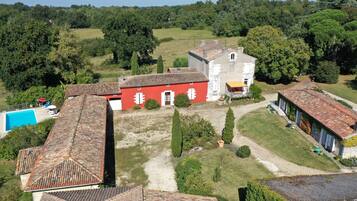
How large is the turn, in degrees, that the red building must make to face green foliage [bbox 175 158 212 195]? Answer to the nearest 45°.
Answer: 0° — it already faces it

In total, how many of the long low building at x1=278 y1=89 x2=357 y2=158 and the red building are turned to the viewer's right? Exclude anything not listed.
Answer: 0

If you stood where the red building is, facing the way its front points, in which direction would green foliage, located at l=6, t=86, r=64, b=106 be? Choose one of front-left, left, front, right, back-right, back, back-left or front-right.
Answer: right

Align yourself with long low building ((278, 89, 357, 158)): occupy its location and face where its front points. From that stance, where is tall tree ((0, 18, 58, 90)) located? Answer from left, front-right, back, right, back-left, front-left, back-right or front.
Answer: front-right

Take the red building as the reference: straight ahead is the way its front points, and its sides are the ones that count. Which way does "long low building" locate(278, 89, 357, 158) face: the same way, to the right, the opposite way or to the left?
to the right

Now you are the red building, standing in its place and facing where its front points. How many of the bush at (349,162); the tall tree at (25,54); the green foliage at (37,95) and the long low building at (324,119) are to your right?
2

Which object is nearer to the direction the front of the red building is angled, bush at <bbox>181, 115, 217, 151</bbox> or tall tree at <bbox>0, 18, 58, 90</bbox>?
the bush

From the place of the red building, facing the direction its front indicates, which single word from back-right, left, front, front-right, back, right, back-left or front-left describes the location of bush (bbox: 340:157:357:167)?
front-left

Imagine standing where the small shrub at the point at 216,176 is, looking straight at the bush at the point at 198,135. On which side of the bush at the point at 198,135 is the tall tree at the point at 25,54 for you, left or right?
left

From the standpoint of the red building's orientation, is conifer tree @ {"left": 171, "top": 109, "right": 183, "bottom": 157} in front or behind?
in front

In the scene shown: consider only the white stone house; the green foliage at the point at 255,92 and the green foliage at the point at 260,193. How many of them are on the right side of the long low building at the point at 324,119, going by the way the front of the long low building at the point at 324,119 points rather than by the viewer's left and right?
2

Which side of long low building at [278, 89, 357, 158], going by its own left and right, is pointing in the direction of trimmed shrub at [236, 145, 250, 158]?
front

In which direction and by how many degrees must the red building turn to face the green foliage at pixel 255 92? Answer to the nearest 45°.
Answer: approximately 90° to its left

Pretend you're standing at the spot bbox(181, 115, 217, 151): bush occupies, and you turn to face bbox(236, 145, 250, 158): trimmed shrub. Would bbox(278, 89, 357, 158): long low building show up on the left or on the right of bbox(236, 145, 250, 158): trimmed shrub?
left

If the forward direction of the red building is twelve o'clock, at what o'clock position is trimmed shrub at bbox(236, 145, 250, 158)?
The trimmed shrub is roughly at 11 o'clock from the red building.

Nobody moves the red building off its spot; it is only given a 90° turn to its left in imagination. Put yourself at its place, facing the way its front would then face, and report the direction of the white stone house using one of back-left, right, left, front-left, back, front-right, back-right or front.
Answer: front

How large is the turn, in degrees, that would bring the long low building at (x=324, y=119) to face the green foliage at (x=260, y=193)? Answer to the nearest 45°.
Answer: approximately 45° to its left

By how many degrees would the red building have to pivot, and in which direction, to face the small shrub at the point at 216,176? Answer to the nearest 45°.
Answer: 0° — it already faces it

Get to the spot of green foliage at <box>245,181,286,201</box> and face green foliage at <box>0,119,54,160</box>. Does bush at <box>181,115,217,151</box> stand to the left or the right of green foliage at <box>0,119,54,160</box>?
right
